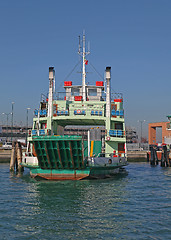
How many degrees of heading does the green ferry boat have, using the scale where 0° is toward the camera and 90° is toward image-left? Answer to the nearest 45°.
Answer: approximately 0°
